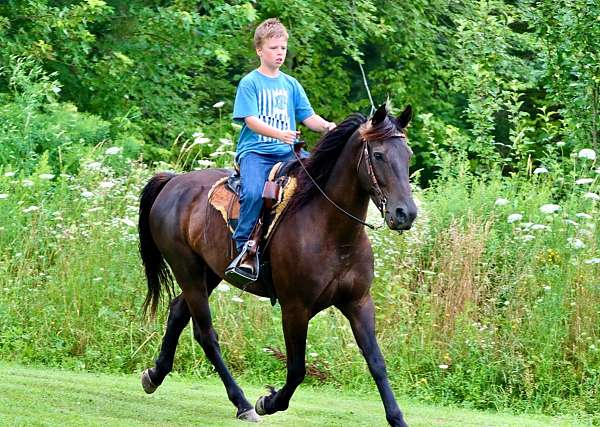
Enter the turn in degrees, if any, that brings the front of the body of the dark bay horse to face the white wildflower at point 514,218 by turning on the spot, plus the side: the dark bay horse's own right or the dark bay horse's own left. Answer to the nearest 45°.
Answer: approximately 90° to the dark bay horse's own left

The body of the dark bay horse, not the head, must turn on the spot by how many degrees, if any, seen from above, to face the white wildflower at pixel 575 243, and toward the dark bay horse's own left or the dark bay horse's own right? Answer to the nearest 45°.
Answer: approximately 90° to the dark bay horse's own left

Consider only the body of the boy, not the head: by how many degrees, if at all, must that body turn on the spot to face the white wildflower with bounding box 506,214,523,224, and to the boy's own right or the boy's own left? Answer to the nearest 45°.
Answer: approximately 90° to the boy's own left

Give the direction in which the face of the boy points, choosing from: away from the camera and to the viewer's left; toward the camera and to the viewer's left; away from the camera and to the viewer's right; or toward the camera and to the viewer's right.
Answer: toward the camera and to the viewer's right

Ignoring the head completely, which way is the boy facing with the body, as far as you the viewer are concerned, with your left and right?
facing the viewer and to the right of the viewer

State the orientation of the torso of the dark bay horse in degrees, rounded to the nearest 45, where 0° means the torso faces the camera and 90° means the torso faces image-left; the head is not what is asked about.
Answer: approximately 315°
